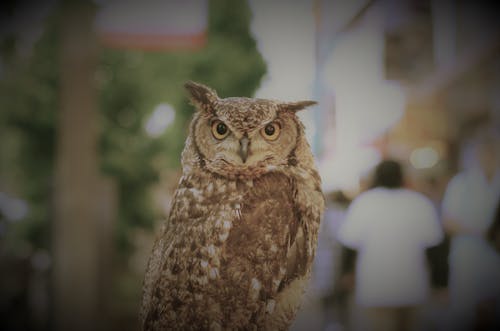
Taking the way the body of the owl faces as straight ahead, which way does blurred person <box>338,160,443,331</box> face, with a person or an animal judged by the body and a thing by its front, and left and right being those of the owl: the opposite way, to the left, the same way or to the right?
the opposite way

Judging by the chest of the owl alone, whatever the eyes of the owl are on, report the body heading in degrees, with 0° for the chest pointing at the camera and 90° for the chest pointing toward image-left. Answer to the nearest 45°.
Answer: approximately 0°

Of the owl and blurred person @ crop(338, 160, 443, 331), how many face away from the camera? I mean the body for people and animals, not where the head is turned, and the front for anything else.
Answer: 1

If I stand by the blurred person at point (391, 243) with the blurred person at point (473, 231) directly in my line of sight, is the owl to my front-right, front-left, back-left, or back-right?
back-right

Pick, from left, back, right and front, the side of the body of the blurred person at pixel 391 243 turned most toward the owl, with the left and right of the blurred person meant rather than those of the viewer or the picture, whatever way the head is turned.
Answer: back

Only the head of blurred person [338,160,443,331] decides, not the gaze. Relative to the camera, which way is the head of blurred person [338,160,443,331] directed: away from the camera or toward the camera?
away from the camera

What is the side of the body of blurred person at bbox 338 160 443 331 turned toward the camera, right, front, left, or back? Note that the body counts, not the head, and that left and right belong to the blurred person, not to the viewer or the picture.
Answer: back

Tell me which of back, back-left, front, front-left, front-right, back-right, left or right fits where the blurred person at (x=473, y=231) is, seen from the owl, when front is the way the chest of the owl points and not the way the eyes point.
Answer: back-left

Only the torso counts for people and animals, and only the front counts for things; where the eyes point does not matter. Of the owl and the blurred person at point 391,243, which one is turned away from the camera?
the blurred person
